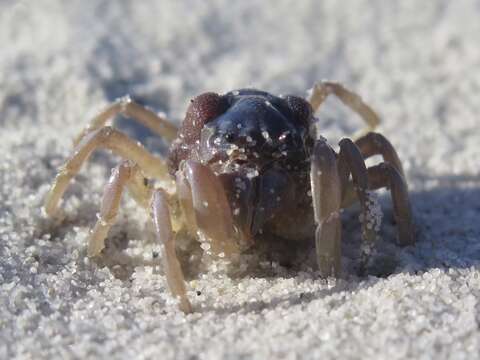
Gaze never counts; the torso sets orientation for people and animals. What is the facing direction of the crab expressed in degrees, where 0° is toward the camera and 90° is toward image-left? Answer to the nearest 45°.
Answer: approximately 0°
